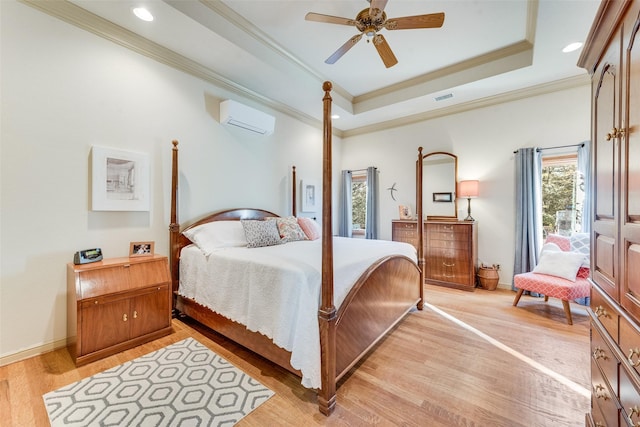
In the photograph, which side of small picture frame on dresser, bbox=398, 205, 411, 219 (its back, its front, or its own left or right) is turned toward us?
front

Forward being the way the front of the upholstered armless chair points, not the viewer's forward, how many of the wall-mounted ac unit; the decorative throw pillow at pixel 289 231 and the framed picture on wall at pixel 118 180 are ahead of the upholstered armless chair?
3

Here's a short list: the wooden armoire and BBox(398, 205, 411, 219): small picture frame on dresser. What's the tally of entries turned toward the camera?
1

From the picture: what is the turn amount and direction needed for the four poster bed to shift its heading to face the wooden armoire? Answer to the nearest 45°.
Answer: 0° — it already faces it

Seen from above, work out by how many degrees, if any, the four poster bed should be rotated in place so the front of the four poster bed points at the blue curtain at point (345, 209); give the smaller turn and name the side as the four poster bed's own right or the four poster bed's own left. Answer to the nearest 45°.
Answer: approximately 135° to the four poster bed's own left

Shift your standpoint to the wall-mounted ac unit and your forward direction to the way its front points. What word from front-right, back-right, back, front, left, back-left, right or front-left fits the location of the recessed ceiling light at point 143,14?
right

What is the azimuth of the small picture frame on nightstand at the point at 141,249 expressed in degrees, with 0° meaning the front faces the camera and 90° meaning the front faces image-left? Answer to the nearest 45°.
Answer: approximately 315°

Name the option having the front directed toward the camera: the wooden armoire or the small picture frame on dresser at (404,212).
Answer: the small picture frame on dresser

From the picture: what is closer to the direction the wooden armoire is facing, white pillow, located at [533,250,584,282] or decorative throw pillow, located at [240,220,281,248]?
the decorative throw pillow

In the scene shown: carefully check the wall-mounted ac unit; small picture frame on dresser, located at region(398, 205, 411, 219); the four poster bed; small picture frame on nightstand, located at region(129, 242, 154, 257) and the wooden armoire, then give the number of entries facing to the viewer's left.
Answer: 1

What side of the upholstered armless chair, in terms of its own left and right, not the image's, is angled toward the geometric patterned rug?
front

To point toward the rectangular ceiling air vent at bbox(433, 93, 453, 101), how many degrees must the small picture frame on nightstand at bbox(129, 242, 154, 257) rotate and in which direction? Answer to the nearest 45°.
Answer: approximately 45° to its left

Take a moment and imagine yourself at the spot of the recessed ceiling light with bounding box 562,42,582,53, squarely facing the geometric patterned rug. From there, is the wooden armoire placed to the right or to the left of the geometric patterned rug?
left
